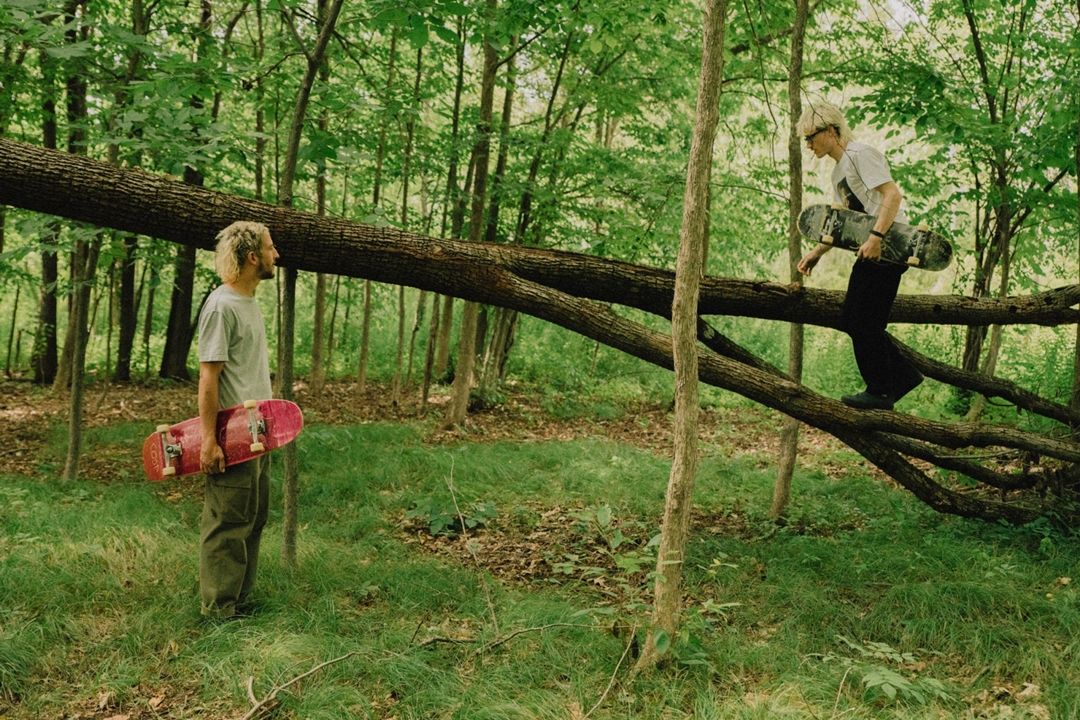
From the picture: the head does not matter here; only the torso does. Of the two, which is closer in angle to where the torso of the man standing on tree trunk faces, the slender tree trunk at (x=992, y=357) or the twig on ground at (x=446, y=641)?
the twig on ground

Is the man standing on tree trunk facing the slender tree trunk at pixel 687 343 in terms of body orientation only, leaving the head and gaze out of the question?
no

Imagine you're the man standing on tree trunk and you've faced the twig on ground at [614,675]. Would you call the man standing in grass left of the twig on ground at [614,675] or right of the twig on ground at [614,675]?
right

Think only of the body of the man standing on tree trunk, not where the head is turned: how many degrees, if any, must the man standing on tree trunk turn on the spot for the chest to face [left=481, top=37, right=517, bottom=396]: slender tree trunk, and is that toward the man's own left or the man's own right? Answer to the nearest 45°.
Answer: approximately 45° to the man's own right

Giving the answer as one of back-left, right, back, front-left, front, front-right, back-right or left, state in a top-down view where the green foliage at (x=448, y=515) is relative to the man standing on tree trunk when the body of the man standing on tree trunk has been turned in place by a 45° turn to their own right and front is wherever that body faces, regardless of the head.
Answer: front-left

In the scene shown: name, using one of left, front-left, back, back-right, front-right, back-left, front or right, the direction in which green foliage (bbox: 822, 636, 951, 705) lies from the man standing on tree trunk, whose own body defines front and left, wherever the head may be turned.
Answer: left

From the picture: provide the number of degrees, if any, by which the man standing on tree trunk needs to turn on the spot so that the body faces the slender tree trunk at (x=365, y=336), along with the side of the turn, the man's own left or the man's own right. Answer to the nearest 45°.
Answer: approximately 45° to the man's own right

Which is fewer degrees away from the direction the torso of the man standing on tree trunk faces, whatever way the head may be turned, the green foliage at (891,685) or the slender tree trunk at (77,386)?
the slender tree trunk

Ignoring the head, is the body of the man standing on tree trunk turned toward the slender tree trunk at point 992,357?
no

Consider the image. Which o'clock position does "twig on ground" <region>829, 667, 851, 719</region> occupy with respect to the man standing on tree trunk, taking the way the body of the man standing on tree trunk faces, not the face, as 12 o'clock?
The twig on ground is roughly at 9 o'clock from the man standing on tree trunk.

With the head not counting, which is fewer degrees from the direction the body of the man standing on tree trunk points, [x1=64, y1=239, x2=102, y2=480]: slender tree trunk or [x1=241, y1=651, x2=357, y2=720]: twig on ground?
the slender tree trunk

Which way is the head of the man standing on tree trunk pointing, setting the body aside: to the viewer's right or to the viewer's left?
to the viewer's left

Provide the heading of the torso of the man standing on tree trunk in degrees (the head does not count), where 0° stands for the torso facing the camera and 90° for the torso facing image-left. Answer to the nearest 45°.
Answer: approximately 90°

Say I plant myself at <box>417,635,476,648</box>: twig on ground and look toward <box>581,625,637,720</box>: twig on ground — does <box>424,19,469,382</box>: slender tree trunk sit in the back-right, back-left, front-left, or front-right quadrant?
back-left

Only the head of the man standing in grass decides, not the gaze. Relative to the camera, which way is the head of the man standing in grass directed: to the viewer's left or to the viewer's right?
to the viewer's right
